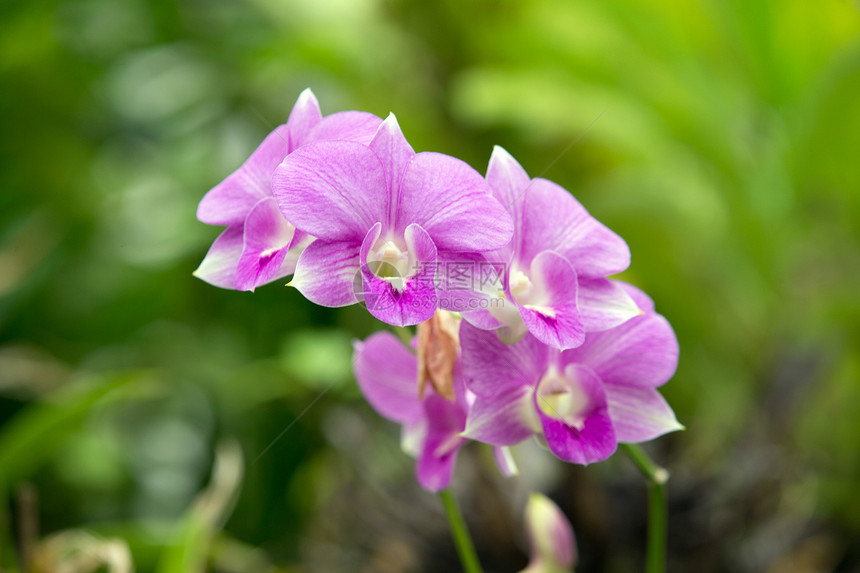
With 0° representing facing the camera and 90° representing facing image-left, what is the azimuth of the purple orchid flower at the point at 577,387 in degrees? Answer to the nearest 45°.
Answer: approximately 0°

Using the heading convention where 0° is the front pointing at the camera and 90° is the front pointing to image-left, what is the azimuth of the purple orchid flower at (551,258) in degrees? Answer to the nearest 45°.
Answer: approximately 315°

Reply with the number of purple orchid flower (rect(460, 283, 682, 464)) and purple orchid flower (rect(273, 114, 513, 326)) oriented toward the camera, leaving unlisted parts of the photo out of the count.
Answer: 2
